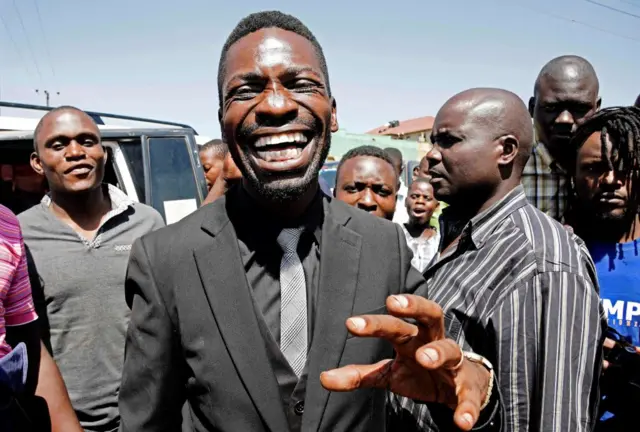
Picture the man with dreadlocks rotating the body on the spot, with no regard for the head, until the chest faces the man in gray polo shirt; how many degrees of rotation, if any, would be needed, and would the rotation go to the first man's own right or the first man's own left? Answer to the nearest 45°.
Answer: approximately 90° to the first man's own right

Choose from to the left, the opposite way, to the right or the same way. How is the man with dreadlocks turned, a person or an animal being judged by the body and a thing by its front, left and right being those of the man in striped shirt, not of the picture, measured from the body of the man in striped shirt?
to the left

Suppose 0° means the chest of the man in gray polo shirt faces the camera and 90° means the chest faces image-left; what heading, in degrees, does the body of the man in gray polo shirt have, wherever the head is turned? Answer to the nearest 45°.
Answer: approximately 0°

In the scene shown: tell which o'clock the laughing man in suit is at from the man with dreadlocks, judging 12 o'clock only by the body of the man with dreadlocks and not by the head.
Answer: The laughing man in suit is roughly at 1 o'clock from the man with dreadlocks.

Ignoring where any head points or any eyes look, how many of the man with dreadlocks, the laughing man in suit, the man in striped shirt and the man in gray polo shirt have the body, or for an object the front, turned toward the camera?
3

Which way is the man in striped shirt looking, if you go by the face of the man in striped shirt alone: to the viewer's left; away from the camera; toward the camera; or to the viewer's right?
to the viewer's left

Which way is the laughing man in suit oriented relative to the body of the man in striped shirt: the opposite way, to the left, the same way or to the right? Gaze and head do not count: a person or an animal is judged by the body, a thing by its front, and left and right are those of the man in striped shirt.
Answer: to the left

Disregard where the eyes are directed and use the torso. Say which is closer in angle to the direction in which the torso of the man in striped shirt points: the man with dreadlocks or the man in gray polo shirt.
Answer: the man in gray polo shirt

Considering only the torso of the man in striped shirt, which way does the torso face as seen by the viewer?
to the viewer's left

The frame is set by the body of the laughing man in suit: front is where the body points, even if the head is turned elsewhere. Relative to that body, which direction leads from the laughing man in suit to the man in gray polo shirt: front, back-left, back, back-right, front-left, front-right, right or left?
back-right
